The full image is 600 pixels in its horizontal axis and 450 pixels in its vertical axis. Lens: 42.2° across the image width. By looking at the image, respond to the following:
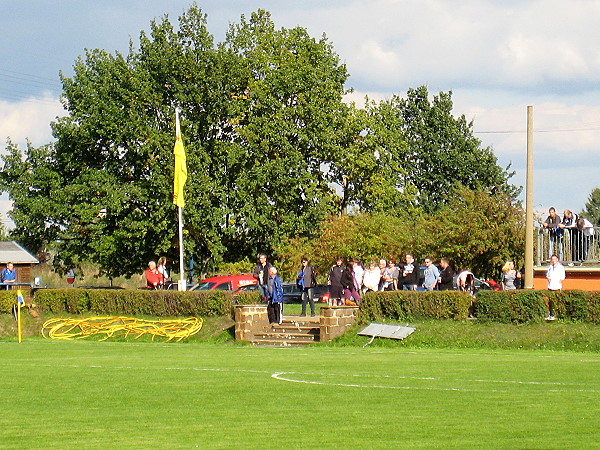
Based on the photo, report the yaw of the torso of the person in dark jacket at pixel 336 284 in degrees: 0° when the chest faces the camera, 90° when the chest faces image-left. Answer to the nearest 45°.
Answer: approximately 0°

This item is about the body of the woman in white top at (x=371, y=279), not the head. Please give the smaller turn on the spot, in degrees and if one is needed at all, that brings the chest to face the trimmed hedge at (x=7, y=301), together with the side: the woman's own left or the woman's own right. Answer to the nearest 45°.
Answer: approximately 90° to the woman's own right

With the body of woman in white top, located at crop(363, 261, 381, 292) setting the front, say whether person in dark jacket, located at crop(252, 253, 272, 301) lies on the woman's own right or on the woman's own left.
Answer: on the woman's own right

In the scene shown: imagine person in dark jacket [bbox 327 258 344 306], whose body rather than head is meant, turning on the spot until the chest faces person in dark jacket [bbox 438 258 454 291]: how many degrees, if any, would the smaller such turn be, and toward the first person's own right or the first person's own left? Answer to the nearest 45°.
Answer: approximately 90° to the first person's own left

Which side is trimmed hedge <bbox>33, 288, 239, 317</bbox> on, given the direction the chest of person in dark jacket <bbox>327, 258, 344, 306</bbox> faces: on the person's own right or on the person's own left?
on the person's own right

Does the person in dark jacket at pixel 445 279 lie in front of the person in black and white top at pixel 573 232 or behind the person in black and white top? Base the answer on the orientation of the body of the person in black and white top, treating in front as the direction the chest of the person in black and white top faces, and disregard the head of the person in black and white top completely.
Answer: in front

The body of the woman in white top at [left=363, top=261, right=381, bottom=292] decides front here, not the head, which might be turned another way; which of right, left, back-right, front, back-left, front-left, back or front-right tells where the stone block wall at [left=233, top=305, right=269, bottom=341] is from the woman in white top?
front-right

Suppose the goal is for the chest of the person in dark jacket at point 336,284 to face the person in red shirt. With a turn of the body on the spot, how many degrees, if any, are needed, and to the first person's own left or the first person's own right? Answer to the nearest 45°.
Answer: approximately 135° to the first person's own right

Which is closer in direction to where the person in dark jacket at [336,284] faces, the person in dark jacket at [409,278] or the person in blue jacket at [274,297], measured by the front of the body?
the person in blue jacket

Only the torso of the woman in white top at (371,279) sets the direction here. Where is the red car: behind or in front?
behind

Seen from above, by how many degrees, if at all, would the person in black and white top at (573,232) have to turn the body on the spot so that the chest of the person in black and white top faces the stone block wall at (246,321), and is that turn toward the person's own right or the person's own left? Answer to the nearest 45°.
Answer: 0° — they already face it

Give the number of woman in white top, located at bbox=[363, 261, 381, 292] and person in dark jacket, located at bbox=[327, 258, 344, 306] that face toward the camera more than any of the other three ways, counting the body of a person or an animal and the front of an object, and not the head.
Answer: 2
